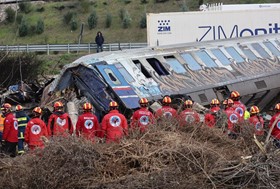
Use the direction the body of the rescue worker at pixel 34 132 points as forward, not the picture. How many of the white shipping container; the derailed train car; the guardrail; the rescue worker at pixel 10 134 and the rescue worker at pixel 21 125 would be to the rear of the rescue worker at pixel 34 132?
0

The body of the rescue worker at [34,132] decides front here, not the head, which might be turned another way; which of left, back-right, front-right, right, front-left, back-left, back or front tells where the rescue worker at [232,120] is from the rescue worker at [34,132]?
right

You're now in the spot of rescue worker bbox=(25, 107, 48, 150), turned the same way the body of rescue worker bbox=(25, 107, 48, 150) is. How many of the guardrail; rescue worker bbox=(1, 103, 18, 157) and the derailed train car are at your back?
0

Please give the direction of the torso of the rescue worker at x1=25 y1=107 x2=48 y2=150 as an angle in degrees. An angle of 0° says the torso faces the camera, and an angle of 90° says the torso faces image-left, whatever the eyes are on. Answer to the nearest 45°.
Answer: approximately 180°

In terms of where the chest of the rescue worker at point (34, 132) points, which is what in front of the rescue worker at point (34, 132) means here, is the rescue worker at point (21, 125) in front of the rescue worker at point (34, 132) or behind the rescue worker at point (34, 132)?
in front

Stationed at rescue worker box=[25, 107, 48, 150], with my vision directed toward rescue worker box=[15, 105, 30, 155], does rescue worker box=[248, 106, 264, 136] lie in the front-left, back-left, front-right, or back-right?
back-right

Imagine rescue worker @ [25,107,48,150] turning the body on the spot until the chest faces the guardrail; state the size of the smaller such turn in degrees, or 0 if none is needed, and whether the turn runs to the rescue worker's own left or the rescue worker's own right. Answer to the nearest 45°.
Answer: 0° — they already face it

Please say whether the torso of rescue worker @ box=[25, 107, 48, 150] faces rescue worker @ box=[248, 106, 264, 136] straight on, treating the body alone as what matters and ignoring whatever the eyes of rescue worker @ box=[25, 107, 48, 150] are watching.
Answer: no

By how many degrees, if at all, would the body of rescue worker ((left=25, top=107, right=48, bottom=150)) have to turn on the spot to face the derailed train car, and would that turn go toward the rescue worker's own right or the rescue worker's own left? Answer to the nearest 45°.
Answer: approximately 45° to the rescue worker's own right
